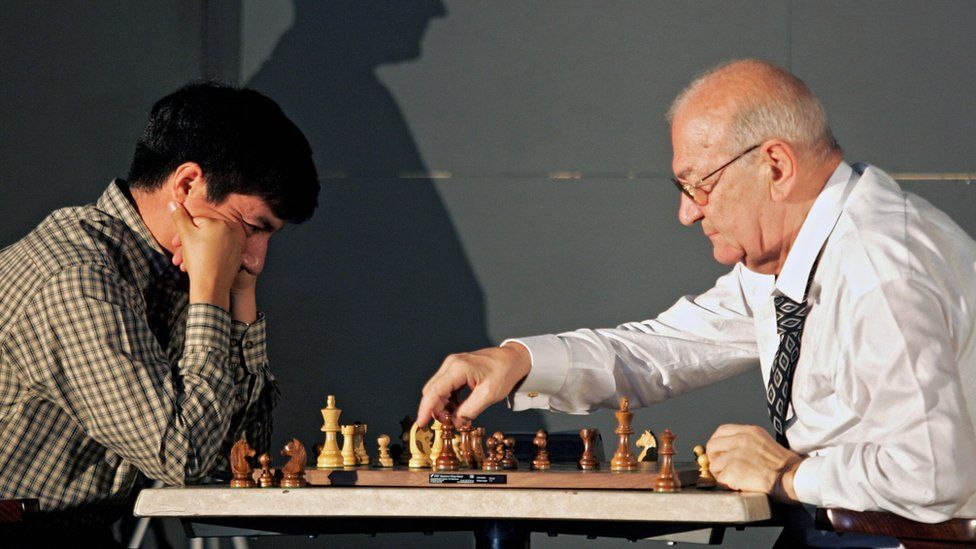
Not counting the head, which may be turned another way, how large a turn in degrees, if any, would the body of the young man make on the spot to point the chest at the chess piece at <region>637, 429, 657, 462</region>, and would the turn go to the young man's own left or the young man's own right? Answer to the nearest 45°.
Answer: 0° — they already face it

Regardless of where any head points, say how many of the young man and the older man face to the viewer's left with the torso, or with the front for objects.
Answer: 1

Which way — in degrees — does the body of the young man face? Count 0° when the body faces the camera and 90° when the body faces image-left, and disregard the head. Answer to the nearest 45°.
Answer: approximately 270°

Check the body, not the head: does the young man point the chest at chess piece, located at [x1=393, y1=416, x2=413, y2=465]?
yes

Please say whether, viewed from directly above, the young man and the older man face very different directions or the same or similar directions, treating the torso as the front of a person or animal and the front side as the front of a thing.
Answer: very different directions

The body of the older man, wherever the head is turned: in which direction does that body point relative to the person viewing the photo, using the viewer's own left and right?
facing to the left of the viewer
